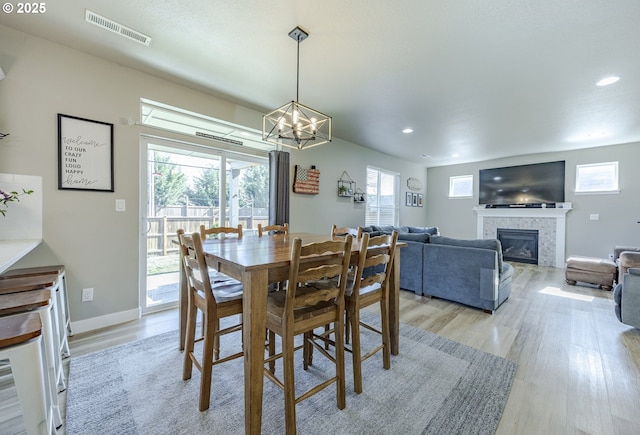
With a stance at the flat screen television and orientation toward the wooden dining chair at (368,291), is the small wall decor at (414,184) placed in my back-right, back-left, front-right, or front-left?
front-right

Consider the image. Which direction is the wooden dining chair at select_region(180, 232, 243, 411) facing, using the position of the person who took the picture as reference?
facing away from the viewer and to the right of the viewer

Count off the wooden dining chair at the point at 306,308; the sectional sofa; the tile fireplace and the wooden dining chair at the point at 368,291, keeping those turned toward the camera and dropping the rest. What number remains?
1

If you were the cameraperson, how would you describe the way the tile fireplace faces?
facing the viewer

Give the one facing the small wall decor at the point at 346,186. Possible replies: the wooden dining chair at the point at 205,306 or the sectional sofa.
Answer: the wooden dining chair

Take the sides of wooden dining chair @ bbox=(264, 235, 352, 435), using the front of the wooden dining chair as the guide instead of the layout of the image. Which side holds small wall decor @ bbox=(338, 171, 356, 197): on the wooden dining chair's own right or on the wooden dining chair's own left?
on the wooden dining chair's own right

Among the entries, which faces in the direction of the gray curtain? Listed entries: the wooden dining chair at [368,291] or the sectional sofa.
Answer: the wooden dining chair

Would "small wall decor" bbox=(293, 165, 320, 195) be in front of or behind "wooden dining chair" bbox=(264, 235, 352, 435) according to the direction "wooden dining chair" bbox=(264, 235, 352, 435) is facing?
in front

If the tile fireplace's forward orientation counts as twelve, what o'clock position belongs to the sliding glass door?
The sliding glass door is roughly at 1 o'clock from the tile fireplace.

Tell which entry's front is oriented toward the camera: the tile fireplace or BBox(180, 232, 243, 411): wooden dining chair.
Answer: the tile fireplace

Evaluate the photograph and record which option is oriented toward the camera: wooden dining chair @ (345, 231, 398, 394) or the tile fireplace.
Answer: the tile fireplace

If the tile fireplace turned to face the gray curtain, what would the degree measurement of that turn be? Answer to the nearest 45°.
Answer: approximately 45° to its right

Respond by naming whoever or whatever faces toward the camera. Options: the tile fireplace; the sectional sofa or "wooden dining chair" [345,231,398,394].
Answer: the tile fireplace

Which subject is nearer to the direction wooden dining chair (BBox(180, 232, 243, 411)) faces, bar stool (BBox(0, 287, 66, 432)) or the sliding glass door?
the sliding glass door

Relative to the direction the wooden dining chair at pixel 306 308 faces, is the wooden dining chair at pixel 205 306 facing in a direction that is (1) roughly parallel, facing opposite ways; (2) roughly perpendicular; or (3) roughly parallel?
roughly perpendicular
